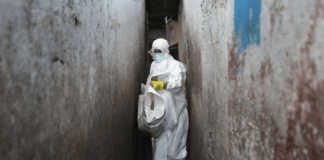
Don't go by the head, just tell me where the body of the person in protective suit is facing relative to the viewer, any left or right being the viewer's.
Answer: facing the viewer and to the left of the viewer
